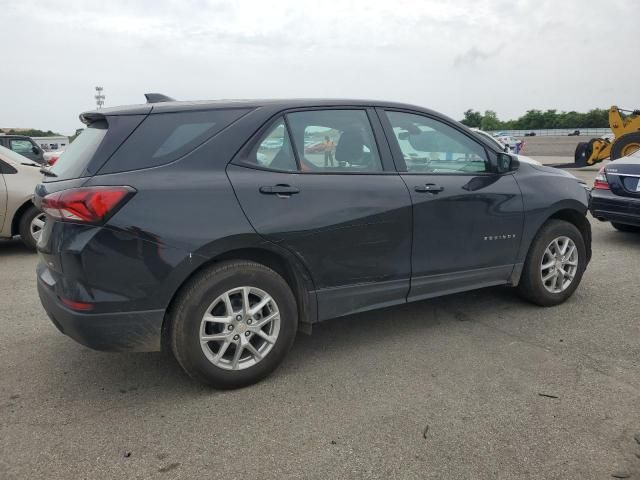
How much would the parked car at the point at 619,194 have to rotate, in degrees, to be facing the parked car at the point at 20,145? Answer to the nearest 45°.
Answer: approximately 90° to its left

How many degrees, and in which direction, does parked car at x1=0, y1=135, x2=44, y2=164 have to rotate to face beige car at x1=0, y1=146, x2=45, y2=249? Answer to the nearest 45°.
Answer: approximately 90° to its right

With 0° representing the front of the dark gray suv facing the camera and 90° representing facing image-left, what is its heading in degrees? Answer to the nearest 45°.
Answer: approximately 225°

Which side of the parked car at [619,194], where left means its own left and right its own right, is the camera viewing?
back

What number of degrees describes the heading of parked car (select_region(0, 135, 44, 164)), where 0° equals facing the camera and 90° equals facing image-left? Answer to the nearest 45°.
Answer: approximately 270°

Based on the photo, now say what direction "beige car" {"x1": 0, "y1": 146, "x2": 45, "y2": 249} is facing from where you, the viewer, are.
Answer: facing to the right of the viewer

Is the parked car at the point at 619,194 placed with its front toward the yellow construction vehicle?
yes

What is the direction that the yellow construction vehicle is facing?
to the viewer's left
